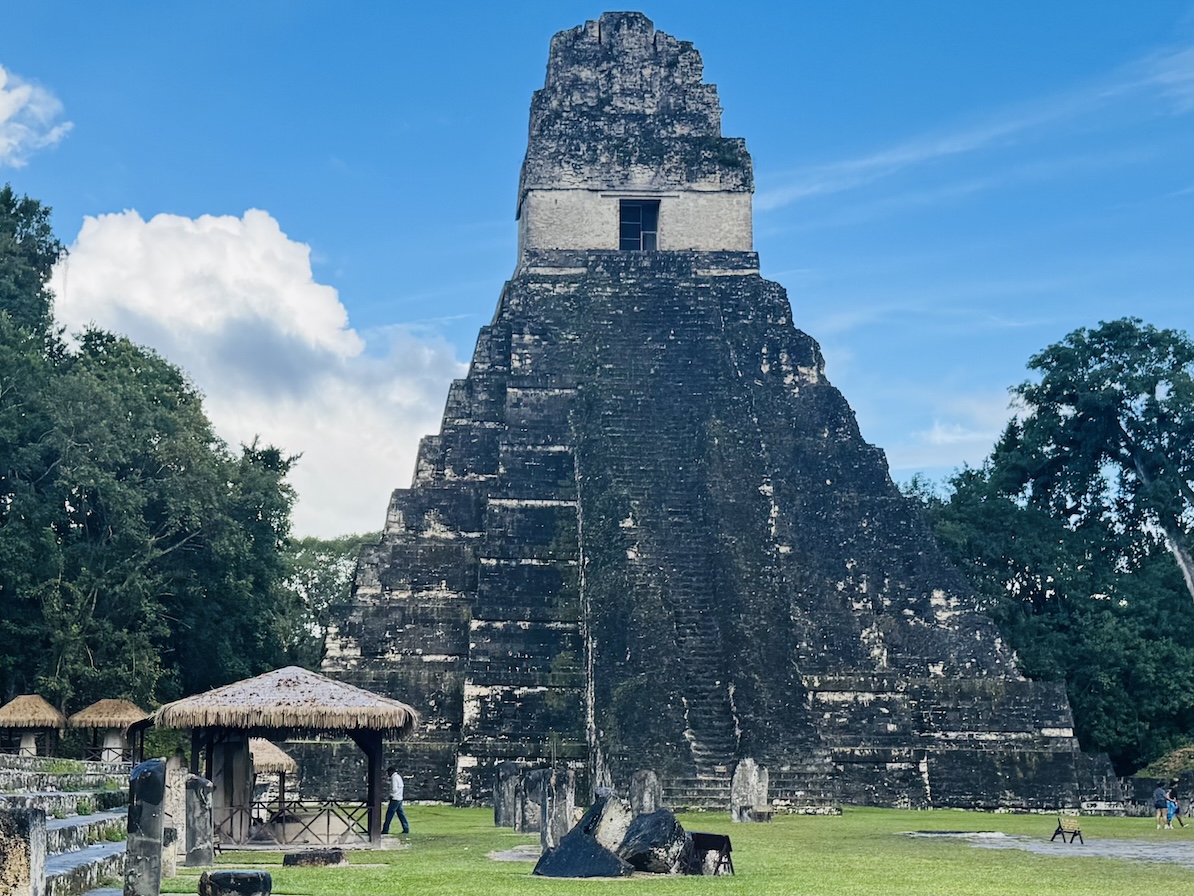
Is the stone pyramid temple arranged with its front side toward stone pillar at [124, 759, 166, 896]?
yes

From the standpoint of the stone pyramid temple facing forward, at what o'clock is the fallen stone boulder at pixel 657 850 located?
The fallen stone boulder is roughly at 12 o'clock from the stone pyramid temple.

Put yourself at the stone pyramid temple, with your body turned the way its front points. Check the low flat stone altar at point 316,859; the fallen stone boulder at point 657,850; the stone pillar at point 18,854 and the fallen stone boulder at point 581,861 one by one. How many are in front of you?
4

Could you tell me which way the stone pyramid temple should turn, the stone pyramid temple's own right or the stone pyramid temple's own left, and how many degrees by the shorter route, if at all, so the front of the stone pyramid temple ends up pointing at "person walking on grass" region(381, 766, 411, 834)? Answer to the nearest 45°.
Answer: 0° — it already faces them

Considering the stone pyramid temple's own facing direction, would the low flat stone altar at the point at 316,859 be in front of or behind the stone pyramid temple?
in front

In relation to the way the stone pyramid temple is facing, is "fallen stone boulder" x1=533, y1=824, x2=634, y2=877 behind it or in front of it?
in front

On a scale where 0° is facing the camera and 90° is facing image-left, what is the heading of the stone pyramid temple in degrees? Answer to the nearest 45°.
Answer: approximately 0°

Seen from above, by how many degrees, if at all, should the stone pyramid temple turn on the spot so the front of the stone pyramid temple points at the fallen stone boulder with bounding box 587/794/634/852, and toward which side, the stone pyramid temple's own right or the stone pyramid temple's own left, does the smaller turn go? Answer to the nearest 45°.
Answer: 0° — it already faces it

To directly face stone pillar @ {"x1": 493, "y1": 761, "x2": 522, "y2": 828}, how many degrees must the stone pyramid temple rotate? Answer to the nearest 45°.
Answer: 0° — it already faces it

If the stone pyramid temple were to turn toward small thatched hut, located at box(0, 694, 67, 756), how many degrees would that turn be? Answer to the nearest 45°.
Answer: approximately 90° to its right
